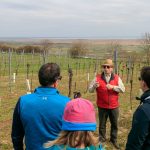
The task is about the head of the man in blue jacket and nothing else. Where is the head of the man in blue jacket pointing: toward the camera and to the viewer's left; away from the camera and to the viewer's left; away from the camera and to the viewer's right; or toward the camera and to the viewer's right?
away from the camera and to the viewer's right

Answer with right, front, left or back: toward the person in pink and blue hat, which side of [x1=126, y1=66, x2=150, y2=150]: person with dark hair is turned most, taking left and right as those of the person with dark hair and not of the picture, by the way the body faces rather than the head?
left

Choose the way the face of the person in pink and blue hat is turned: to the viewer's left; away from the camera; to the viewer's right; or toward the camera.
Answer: away from the camera

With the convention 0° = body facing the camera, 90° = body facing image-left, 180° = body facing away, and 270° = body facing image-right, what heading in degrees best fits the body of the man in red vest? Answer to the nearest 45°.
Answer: approximately 0°

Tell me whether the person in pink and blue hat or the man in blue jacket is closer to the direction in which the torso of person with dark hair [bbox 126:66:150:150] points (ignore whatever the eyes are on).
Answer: the man in blue jacket

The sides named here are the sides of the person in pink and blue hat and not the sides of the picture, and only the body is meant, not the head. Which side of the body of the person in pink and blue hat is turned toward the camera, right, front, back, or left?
back

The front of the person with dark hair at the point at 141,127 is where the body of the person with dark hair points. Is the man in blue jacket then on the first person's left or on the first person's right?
on the first person's left

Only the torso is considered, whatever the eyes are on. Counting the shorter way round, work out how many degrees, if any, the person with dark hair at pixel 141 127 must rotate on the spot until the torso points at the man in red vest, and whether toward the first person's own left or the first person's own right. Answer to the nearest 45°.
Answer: approximately 45° to the first person's own right

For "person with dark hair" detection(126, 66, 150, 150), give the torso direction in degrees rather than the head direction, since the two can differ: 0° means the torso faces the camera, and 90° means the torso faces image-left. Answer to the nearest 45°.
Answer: approximately 135°

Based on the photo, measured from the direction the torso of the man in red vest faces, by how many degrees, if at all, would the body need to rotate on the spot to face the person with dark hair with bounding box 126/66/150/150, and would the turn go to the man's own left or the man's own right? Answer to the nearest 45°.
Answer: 0° — they already face them
